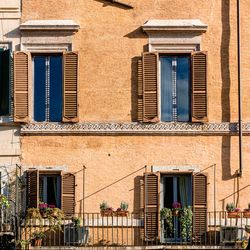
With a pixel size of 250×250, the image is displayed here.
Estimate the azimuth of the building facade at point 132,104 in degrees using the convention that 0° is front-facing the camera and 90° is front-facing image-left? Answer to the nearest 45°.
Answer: approximately 0°
